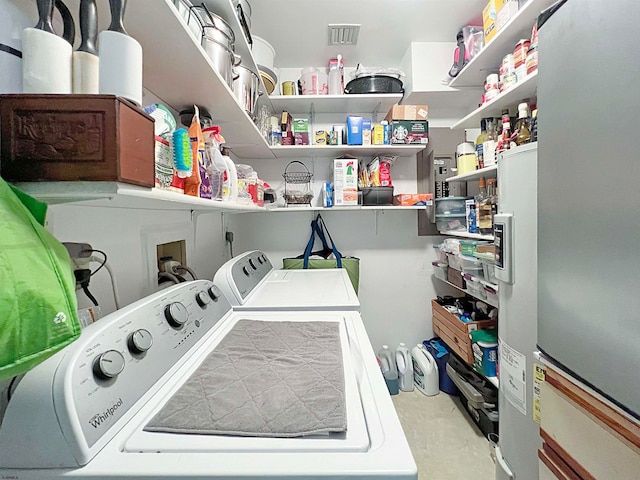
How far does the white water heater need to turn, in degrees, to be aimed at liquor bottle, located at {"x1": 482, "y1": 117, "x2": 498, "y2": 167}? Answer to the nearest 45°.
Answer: approximately 135° to its right

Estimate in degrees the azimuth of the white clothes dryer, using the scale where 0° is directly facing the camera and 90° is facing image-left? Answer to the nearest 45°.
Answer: approximately 270°

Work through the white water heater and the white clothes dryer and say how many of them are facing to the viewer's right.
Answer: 1

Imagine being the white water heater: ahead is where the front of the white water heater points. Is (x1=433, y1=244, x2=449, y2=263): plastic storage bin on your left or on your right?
on your right

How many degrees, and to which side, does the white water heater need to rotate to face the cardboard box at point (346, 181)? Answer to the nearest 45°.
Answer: approximately 90° to its right

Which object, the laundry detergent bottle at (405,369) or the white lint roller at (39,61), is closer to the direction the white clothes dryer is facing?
the laundry detergent bottle

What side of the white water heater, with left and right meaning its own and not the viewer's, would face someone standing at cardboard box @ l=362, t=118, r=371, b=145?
right

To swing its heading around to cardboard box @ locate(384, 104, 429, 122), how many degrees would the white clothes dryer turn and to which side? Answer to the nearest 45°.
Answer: approximately 45° to its left

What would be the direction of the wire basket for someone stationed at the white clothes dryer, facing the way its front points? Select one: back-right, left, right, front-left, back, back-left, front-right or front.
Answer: left

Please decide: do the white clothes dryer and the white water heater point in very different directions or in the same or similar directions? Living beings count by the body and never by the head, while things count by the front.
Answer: very different directions

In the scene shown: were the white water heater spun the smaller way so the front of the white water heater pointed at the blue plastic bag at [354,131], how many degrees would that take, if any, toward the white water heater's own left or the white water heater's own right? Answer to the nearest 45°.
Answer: approximately 90° to the white water heater's own right

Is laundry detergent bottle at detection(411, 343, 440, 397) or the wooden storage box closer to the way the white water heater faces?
the wooden storage box

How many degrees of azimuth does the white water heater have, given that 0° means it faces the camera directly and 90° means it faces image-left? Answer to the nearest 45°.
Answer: approximately 45°
